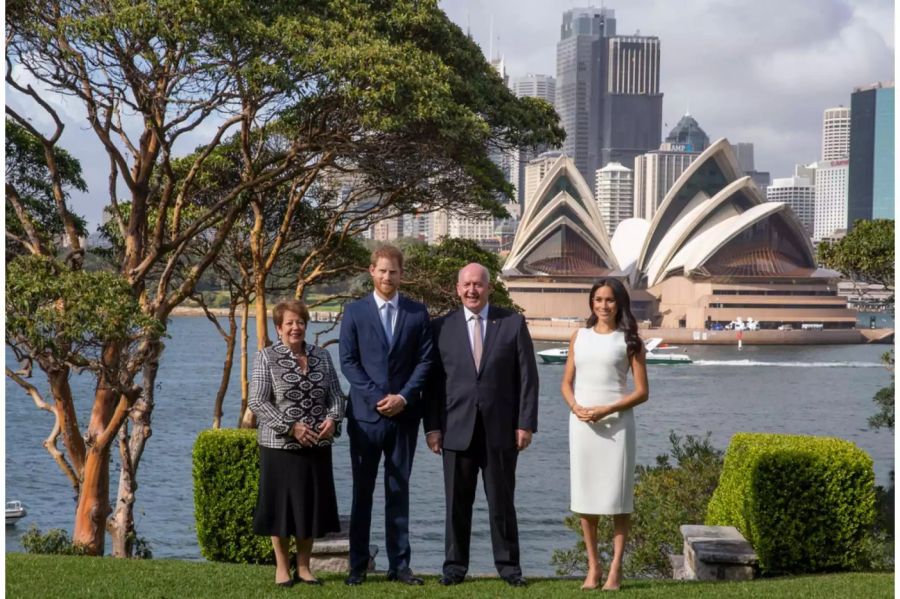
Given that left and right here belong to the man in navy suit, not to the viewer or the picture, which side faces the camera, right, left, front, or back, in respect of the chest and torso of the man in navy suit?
front

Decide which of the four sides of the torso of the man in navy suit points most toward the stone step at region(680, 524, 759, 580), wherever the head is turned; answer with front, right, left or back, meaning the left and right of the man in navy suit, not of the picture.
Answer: left

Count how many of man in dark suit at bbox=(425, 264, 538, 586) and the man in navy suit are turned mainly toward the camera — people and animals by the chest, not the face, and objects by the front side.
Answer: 2

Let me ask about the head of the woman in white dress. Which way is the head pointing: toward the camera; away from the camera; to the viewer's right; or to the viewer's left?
toward the camera

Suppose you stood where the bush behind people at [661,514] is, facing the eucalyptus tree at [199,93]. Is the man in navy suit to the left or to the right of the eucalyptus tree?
left

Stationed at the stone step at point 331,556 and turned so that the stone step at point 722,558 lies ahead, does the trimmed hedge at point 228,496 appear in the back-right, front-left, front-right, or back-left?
back-left

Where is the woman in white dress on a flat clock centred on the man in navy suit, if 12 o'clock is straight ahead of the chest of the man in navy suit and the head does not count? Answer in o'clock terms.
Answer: The woman in white dress is roughly at 9 o'clock from the man in navy suit.

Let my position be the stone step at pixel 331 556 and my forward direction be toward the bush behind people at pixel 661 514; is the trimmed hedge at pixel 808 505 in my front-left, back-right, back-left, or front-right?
front-right

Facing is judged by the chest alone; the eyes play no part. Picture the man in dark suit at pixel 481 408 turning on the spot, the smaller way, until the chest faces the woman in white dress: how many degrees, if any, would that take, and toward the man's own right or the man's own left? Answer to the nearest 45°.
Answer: approximately 90° to the man's own left

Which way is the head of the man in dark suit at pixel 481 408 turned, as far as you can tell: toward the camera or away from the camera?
toward the camera

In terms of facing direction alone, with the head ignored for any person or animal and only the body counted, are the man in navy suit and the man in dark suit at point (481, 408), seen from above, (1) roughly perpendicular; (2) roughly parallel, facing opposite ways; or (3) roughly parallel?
roughly parallel

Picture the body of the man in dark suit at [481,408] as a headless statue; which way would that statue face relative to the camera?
toward the camera
